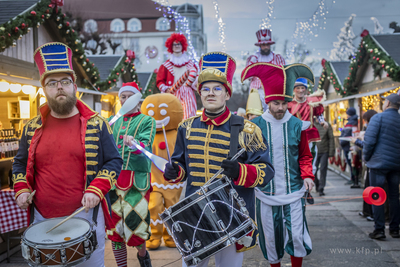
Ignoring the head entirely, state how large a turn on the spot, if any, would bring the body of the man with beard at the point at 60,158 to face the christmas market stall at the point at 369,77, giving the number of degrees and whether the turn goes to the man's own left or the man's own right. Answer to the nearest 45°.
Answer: approximately 135° to the man's own left

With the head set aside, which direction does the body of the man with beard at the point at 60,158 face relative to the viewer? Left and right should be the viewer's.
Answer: facing the viewer

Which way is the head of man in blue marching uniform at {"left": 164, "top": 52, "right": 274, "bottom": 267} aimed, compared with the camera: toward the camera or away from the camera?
toward the camera

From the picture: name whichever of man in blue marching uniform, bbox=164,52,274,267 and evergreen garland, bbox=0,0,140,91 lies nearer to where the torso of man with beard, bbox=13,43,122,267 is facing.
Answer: the man in blue marching uniform

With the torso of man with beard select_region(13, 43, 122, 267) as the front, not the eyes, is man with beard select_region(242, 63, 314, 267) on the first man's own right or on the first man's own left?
on the first man's own left

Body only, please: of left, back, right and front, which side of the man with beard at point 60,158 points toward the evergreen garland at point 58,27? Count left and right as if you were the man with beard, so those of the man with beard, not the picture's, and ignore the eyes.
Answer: back

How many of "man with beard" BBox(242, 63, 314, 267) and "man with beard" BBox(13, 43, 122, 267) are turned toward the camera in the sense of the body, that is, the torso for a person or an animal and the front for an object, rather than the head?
2

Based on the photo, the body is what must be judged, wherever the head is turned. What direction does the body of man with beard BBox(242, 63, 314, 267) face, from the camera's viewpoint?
toward the camera

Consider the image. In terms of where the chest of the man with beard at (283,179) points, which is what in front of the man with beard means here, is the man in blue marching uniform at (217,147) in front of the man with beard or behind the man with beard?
in front

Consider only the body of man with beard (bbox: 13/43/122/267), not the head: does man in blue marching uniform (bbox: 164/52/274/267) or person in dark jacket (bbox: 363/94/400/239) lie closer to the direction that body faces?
the man in blue marching uniform

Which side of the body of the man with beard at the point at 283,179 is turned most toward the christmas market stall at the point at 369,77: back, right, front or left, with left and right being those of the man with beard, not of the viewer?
back

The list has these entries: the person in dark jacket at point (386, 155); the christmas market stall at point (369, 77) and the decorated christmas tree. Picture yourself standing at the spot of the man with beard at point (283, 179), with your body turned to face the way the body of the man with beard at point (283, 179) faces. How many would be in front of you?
0

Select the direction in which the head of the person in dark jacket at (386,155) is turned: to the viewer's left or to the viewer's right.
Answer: to the viewer's left

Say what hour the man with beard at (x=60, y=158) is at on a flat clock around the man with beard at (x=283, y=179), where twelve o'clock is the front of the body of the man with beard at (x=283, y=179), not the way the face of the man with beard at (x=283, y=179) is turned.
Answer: the man with beard at (x=60, y=158) is roughly at 2 o'clock from the man with beard at (x=283, y=179).

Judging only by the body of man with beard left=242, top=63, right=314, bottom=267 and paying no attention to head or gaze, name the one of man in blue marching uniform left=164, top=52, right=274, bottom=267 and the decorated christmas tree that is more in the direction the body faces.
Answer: the man in blue marching uniform

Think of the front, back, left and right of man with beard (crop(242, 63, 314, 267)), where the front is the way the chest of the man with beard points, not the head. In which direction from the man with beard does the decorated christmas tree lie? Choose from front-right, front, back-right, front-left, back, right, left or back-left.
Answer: back

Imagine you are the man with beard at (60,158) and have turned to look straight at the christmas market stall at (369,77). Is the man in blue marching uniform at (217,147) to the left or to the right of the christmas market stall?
right

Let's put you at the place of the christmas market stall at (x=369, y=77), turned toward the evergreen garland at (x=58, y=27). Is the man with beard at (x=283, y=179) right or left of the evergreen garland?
left
